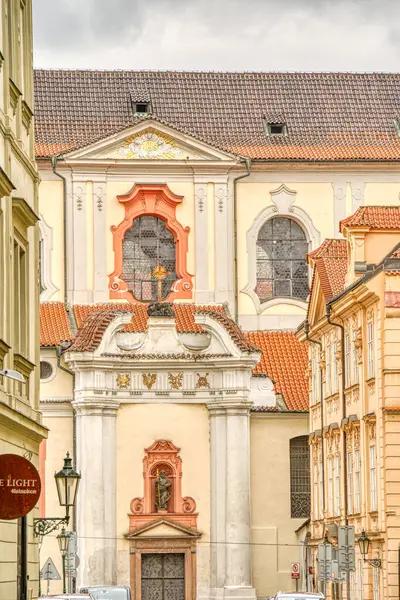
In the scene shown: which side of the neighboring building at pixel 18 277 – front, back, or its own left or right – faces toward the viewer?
right

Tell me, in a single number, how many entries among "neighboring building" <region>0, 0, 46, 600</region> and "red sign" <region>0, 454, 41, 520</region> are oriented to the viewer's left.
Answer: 0

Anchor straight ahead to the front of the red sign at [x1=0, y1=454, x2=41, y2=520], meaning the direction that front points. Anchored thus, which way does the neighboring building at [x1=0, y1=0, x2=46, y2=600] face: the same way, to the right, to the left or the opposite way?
to the left

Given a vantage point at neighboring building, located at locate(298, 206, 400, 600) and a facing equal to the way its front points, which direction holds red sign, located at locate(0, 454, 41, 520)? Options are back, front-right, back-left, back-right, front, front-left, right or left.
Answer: left

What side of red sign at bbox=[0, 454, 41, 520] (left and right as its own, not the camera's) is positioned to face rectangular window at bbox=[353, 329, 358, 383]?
back

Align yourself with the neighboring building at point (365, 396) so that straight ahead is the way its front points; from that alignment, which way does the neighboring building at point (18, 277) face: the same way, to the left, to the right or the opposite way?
the opposite way

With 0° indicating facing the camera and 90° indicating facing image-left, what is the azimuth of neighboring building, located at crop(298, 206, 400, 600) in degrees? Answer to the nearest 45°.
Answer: approximately 90°

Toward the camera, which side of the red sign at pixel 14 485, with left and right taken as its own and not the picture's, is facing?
front

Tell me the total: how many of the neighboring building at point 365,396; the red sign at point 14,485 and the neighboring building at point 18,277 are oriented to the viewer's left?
1
